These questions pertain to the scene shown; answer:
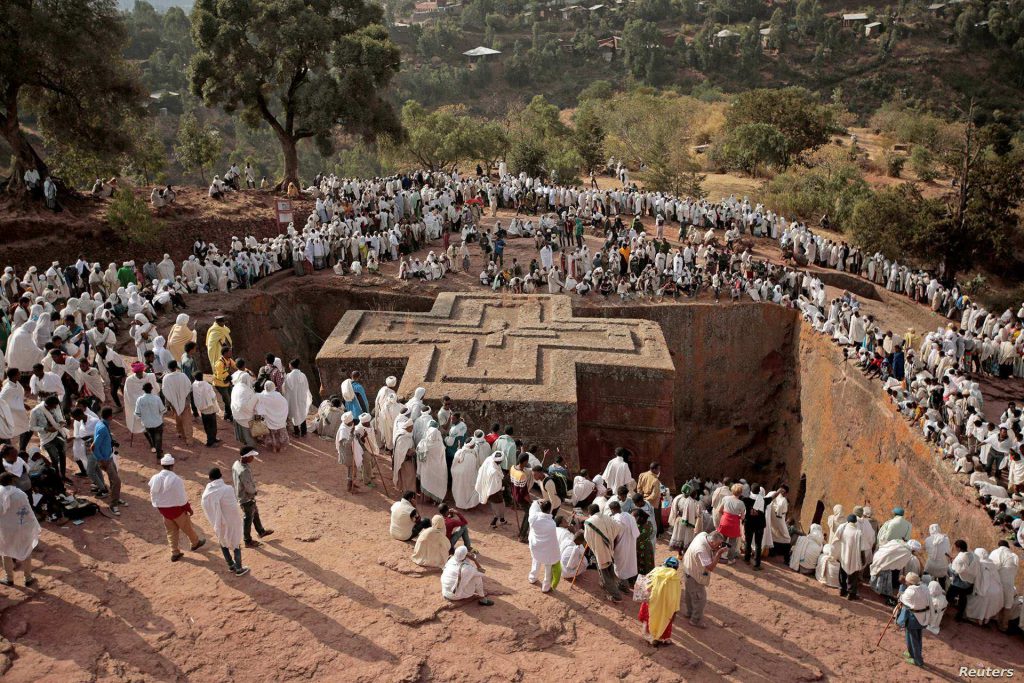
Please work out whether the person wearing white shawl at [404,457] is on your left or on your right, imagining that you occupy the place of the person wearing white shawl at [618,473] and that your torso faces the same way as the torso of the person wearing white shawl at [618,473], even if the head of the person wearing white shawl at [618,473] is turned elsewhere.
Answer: on your left

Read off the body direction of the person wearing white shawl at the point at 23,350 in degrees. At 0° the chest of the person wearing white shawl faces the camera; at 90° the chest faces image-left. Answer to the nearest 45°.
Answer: approximately 225°

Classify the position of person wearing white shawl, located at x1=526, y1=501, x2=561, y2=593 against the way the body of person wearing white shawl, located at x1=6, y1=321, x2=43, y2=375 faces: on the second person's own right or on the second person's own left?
on the second person's own right

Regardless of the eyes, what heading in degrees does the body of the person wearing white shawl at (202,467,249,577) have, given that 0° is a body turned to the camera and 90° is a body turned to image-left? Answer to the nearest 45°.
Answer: approximately 225°

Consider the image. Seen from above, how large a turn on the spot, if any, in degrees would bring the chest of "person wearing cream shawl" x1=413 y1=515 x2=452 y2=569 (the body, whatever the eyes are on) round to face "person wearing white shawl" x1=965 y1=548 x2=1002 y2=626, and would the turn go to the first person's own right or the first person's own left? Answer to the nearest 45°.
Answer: approximately 45° to the first person's own right

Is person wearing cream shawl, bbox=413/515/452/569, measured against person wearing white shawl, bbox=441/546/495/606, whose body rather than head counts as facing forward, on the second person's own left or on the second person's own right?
on the second person's own left

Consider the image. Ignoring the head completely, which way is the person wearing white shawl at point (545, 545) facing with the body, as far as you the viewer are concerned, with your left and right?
facing away from the viewer

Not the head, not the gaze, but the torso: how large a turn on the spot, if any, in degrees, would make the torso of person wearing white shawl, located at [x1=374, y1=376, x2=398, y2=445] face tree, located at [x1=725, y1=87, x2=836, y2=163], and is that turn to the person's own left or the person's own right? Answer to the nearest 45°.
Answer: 0° — they already face it
